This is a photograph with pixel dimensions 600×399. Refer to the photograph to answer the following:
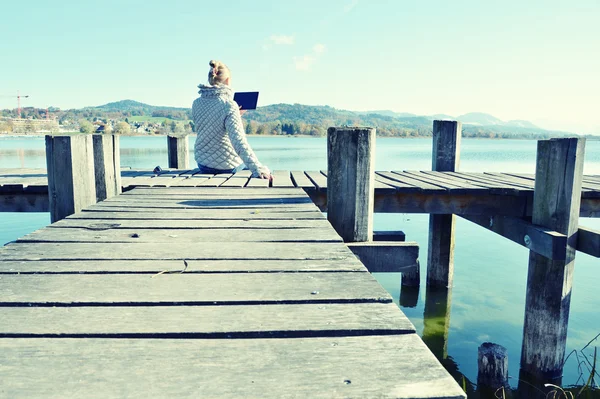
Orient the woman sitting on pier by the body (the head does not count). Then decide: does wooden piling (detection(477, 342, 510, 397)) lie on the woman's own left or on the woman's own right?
on the woman's own right

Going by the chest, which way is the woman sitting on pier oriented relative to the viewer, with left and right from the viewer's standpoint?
facing away from the viewer and to the right of the viewer
